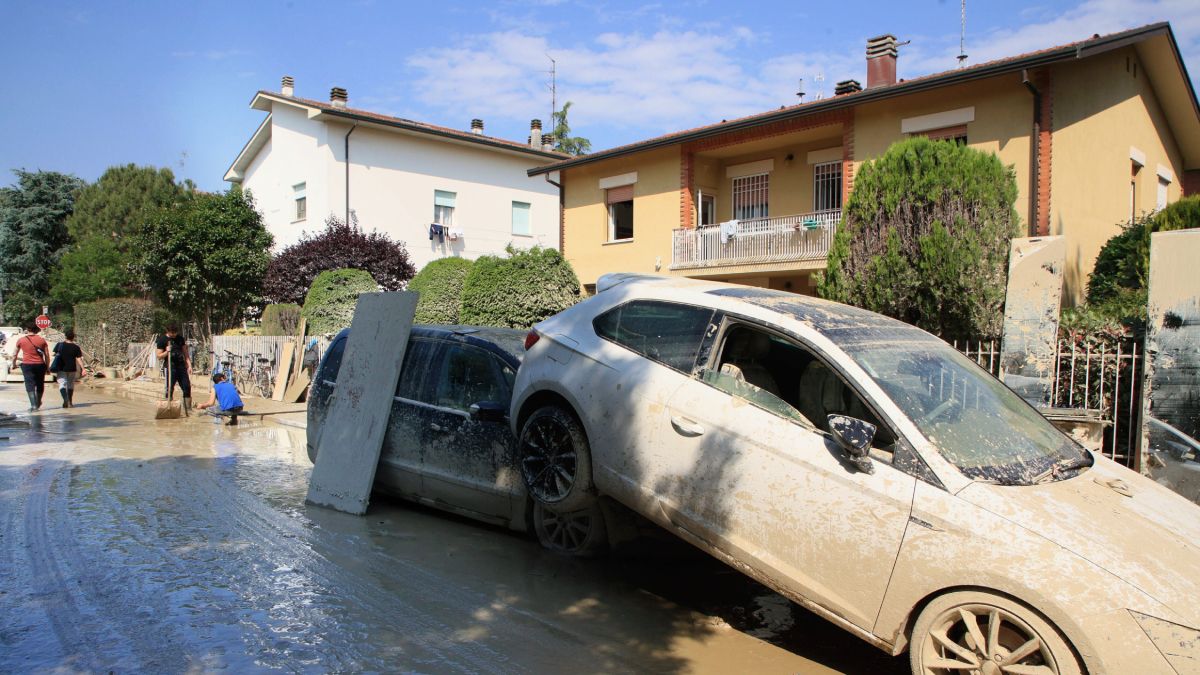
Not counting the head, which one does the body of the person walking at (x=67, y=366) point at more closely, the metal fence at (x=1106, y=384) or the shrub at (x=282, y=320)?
the shrub

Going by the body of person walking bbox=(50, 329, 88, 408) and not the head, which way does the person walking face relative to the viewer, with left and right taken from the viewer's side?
facing away from the viewer

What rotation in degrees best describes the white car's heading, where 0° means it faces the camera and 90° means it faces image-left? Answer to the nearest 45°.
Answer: approximately 315°

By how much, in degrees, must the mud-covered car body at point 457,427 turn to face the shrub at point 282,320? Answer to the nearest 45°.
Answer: approximately 135° to its left

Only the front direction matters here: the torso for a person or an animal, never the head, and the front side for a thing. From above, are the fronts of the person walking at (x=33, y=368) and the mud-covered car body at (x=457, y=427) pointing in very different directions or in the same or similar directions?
very different directions

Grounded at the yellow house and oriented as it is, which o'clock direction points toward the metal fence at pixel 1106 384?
The metal fence is roughly at 10 o'clock from the yellow house.

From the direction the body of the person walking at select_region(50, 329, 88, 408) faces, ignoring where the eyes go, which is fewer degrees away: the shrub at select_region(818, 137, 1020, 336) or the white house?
the white house

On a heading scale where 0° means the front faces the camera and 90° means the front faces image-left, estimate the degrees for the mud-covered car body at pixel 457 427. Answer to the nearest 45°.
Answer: approximately 315°

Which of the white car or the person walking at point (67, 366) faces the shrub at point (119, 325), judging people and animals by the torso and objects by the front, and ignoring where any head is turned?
the person walking
